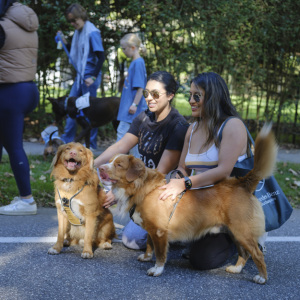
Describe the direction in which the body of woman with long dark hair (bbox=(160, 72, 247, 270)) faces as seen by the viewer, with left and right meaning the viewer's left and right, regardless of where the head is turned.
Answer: facing the viewer and to the left of the viewer

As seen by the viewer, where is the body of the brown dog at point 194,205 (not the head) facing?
to the viewer's left

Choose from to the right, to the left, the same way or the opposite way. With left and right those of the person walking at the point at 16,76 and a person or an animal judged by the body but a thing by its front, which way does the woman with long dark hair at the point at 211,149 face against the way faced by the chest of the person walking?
the same way

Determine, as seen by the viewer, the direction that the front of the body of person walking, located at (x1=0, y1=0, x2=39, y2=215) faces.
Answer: to the viewer's left

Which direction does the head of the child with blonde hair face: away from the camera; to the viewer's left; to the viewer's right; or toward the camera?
to the viewer's left

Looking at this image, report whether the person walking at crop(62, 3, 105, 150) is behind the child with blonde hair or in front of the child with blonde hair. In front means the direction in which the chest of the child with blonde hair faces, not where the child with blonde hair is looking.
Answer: in front

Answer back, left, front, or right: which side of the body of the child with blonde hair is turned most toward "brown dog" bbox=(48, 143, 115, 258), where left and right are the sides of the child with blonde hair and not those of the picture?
left

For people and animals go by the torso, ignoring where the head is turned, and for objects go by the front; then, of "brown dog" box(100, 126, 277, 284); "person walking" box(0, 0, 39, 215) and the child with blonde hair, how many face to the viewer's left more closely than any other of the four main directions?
3

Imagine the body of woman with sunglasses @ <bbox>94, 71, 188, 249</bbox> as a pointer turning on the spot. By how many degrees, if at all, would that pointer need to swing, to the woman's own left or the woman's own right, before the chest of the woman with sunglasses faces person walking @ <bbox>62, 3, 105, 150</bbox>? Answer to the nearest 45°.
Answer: approximately 135° to the woman's own right

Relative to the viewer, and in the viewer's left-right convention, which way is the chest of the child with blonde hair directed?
facing to the left of the viewer

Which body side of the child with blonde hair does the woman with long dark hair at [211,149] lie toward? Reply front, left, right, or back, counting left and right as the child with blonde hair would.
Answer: left

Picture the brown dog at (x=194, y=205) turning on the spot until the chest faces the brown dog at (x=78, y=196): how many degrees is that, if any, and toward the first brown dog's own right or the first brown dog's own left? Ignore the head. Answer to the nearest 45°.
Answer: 0° — it already faces it

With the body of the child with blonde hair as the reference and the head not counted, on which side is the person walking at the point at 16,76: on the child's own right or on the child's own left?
on the child's own left

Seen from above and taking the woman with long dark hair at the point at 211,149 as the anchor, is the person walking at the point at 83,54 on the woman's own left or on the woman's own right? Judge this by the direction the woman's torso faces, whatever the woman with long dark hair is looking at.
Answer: on the woman's own right
